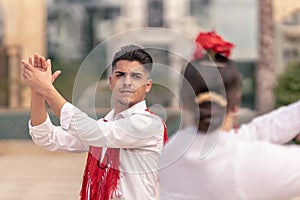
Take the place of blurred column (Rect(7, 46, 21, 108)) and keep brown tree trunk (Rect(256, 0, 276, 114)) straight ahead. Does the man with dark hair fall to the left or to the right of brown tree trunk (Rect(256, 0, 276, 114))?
right

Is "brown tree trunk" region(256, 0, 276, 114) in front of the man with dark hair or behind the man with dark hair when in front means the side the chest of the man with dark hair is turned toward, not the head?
behind

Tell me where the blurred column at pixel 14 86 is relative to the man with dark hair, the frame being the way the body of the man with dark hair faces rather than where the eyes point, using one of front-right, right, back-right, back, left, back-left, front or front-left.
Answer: back-right

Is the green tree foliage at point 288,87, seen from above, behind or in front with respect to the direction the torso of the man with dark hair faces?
behind
